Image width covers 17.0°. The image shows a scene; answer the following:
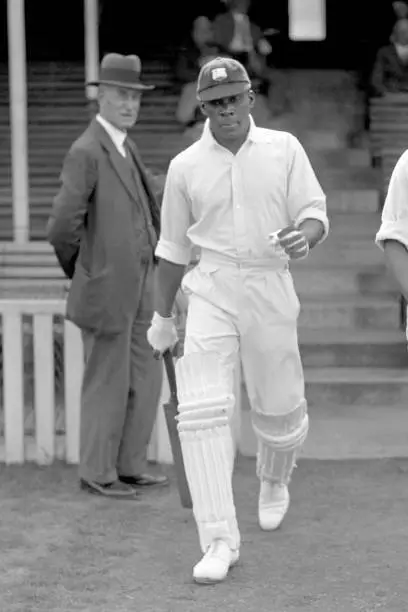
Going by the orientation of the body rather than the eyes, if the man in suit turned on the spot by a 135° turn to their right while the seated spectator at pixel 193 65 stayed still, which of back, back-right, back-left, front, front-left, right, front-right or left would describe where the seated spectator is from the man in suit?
right

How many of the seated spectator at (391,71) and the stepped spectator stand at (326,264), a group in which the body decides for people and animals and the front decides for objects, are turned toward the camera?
2

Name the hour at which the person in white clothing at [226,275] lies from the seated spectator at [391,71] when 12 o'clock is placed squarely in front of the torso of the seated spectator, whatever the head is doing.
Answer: The person in white clothing is roughly at 12 o'clock from the seated spectator.

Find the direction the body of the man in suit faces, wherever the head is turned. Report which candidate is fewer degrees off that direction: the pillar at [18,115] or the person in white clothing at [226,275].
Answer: the person in white clothing

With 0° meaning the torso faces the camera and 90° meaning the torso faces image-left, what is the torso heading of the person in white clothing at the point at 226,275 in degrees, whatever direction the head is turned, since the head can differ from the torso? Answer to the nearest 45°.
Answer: approximately 0°

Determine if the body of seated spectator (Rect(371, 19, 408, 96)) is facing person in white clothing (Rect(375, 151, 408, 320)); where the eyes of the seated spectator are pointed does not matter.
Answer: yes

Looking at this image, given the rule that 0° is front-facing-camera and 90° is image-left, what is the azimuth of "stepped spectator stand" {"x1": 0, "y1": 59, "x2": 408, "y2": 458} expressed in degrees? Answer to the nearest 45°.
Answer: approximately 0°

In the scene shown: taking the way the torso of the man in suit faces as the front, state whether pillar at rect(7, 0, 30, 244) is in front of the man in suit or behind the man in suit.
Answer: behind

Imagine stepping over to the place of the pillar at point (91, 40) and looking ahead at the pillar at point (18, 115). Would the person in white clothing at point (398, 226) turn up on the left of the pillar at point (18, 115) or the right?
left
